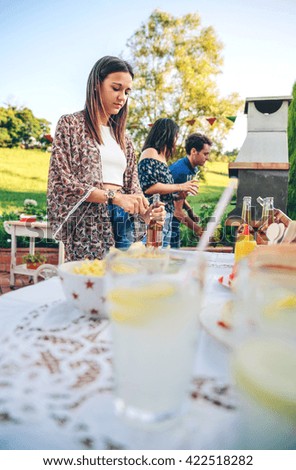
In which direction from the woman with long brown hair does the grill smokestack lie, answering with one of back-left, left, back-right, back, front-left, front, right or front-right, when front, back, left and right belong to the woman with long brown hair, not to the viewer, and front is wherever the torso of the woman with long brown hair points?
left

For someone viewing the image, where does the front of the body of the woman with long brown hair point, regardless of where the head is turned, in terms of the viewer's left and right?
facing the viewer and to the right of the viewer

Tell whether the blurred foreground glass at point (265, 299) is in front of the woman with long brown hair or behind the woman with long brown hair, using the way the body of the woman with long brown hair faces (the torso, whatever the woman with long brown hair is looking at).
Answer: in front

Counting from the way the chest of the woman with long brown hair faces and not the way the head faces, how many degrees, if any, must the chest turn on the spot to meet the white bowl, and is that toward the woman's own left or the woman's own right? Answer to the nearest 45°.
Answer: approximately 45° to the woman's own right

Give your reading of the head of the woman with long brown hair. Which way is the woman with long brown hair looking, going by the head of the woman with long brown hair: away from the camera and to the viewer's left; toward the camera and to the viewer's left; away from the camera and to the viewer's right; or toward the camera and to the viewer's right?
toward the camera and to the viewer's right

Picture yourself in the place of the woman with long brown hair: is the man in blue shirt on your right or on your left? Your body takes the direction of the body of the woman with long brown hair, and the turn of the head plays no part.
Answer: on your left

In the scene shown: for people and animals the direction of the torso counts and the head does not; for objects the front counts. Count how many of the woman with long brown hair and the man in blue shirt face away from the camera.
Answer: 0
